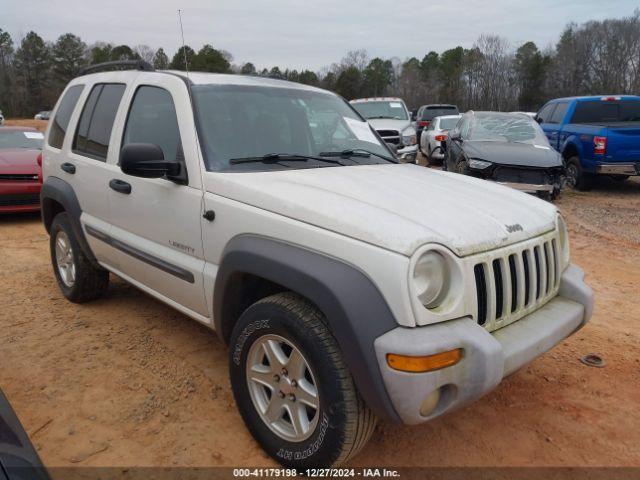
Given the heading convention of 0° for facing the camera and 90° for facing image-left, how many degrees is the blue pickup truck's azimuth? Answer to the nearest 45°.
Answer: approximately 135°

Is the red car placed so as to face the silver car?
no

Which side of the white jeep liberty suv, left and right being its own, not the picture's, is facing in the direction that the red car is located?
back

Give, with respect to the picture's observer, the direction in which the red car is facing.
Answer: facing the viewer

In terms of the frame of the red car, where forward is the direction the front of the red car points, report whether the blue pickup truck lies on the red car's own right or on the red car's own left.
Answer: on the red car's own left

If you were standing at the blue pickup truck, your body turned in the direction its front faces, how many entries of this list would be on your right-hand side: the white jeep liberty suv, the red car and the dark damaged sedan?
0

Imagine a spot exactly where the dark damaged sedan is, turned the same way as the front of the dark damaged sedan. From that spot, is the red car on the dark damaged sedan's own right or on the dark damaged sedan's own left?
on the dark damaged sedan's own right

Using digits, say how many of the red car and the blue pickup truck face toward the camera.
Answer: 1

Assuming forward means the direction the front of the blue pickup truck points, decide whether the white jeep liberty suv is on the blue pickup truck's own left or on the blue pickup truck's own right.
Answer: on the blue pickup truck's own left

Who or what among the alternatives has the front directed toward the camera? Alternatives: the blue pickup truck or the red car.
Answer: the red car

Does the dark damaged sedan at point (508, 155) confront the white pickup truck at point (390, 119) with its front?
no

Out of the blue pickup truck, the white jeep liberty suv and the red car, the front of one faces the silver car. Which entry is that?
the blue pickup truck

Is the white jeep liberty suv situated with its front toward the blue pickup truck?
no

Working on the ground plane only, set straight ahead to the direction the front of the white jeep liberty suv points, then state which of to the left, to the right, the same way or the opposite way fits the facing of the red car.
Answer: the same way

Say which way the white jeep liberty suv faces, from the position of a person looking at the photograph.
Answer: facing the viewer and to the right of the viewer

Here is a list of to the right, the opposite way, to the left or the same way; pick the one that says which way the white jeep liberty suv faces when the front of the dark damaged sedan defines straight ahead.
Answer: the same way

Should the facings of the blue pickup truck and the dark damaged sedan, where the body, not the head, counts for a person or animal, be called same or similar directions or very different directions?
very different directions
